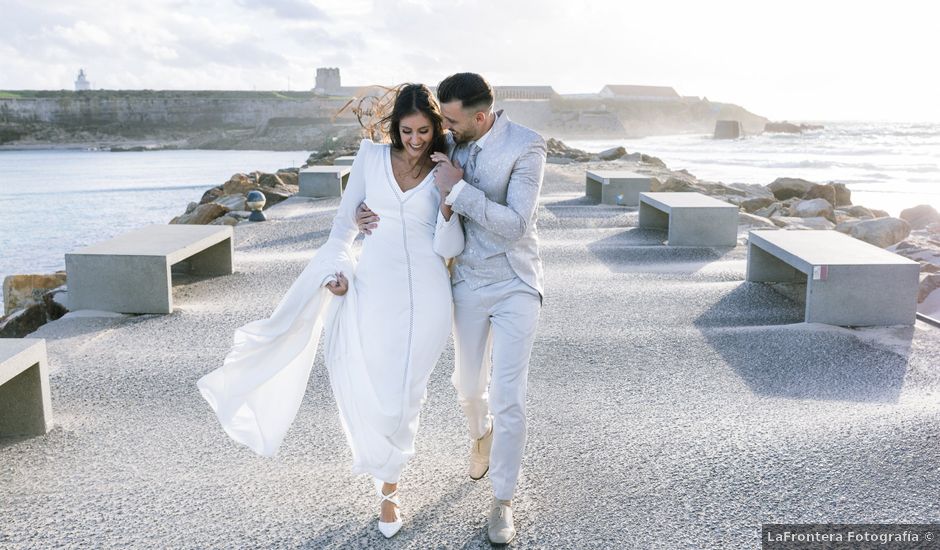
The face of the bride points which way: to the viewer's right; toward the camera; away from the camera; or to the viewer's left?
toward the camera

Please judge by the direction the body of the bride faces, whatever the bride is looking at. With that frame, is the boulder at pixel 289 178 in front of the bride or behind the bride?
behind

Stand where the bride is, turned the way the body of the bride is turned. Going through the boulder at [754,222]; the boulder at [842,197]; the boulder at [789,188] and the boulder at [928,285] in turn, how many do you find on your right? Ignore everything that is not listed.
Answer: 0

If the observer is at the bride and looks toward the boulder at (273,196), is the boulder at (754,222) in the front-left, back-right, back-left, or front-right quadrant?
front-right

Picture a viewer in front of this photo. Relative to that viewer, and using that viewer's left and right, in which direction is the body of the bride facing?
facing the viewer

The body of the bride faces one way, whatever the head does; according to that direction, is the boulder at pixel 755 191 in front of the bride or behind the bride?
behind

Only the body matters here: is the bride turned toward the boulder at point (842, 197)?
no

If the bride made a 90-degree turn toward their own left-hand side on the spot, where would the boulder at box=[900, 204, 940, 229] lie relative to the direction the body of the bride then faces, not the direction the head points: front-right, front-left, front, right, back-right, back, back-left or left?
front-left

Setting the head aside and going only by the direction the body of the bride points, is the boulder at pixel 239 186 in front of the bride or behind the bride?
behind

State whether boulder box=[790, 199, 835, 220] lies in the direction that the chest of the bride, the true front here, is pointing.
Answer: no

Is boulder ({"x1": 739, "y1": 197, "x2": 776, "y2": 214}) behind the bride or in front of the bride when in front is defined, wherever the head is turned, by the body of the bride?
behind

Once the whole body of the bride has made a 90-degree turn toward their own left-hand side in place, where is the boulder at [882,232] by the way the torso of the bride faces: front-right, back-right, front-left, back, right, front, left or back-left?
front-left

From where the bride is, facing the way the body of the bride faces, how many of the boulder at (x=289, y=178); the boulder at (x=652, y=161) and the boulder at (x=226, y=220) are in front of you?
0

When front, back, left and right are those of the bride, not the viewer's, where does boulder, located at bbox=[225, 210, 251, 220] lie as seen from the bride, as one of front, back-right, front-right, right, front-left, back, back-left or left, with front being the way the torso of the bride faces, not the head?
back

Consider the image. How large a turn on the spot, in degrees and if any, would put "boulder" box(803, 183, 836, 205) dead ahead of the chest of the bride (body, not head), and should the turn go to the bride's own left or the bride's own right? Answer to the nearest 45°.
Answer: approximately 135° to the bride's own left

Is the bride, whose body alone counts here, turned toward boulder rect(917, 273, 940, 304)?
no

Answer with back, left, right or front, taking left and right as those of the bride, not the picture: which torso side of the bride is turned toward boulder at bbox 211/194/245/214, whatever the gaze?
back

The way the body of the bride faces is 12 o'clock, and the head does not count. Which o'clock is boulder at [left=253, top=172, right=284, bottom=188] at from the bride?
The boulder is roughly at 6 o'clock from the bride.

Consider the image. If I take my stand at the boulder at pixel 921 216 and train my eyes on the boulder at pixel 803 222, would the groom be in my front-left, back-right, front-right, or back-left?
front-left

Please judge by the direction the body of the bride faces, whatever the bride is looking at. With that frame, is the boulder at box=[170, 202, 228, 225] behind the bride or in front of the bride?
behind
